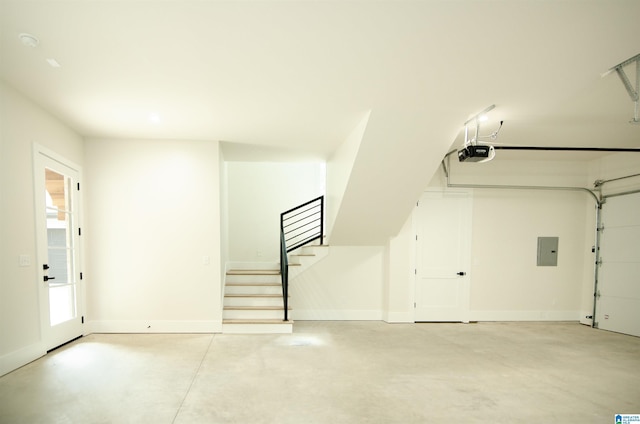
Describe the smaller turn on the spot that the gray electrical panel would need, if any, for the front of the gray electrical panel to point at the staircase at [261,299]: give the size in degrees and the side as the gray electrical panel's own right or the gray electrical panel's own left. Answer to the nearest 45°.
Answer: approximately 45° to the gray electrical panel's own right

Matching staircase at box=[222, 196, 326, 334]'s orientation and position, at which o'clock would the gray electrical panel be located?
The gray electrical panel is roughly at 9 o'clock from the staircase.

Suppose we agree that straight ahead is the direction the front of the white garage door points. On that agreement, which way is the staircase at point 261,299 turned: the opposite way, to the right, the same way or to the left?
to the left

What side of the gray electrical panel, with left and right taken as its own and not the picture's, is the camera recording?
front

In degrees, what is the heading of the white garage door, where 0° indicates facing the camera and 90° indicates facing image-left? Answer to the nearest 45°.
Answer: approximately 45°

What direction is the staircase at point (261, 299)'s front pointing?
toward the camera

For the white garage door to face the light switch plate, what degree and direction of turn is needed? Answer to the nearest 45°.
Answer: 0° — it already faces it

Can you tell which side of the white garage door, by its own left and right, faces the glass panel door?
front

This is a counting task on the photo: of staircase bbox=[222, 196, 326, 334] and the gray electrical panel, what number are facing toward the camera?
2

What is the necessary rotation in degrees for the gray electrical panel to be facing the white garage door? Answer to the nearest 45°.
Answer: approximately 90° to its left

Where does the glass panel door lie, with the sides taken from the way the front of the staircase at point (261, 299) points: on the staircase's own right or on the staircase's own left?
on the staircase's own right

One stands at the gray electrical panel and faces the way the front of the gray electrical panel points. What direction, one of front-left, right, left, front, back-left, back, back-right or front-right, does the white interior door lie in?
front-right
